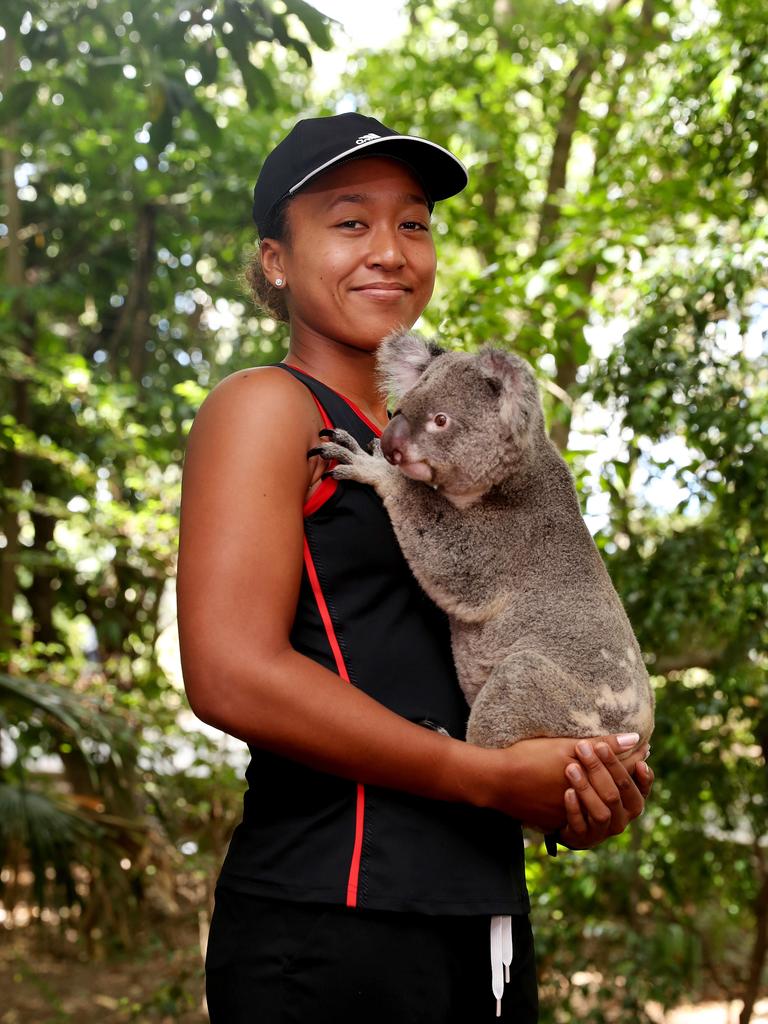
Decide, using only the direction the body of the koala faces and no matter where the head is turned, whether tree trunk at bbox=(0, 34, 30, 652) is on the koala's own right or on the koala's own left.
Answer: on the koala's own right

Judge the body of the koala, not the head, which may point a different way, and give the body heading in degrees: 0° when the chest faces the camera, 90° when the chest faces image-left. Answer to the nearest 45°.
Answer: approximately 90°
